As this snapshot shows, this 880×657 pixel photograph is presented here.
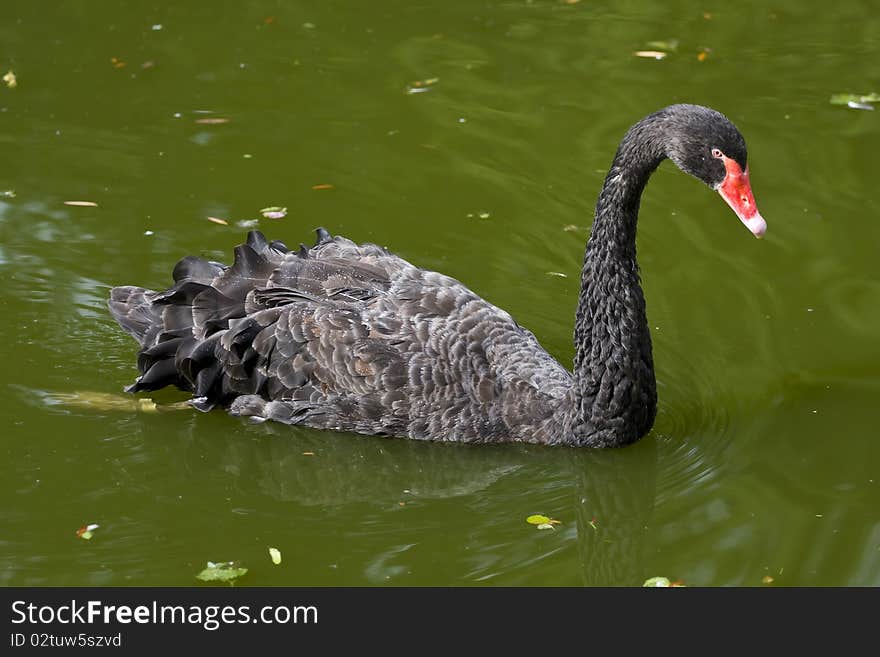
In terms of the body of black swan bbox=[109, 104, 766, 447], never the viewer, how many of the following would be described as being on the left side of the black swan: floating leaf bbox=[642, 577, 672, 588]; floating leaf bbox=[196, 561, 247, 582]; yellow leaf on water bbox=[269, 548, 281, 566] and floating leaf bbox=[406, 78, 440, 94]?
1

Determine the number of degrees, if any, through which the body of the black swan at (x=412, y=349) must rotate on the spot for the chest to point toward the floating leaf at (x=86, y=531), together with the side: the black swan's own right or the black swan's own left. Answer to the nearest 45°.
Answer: approximately 135° to the black swan's own right

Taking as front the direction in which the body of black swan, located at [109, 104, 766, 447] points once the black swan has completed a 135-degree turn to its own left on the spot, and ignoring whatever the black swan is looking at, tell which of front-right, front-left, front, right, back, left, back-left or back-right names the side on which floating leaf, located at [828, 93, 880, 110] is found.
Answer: right

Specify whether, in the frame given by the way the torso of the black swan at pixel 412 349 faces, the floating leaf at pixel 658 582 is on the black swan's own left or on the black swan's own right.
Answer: on the black swan's own right

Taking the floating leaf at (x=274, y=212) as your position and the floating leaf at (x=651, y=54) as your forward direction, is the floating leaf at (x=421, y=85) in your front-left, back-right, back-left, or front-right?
front-left

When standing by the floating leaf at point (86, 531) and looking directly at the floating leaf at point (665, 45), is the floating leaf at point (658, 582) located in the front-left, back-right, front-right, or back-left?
front-right

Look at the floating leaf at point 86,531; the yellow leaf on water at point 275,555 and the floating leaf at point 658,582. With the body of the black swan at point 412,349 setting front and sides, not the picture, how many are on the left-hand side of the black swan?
0

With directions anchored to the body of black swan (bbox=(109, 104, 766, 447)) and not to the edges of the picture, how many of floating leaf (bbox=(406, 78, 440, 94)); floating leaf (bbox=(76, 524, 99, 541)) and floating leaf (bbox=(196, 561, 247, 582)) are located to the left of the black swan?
1

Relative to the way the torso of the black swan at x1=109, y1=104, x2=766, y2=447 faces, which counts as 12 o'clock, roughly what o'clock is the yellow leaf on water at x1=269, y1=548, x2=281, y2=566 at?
The yellow leaf on water is roughly at 4 o'clock from the black swan.

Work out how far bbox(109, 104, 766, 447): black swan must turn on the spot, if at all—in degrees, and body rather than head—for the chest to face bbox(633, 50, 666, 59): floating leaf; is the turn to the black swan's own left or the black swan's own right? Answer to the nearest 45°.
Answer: approximately 90° to the black swan's own left

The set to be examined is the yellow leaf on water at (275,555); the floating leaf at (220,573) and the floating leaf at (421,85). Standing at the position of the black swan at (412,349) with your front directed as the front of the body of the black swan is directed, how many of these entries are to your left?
1

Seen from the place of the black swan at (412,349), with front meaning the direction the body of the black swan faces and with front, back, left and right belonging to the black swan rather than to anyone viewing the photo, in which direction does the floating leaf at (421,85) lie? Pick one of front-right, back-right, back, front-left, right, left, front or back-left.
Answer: left

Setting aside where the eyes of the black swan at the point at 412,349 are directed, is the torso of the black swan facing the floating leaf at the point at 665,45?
no

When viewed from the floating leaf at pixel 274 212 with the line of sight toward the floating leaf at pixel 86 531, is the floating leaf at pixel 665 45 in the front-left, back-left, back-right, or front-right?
back-left

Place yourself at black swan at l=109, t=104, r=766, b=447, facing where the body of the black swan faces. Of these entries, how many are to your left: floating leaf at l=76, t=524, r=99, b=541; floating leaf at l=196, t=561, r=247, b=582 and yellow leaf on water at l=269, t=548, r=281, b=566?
0

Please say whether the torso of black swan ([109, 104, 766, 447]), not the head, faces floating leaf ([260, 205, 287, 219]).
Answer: no

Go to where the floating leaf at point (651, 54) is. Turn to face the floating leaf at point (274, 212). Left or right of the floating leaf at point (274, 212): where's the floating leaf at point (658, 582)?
left

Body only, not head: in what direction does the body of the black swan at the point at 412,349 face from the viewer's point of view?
to the viewer's right

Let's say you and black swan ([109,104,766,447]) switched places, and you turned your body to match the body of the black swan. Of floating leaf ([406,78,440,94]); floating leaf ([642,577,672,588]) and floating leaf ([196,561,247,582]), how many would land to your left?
1
